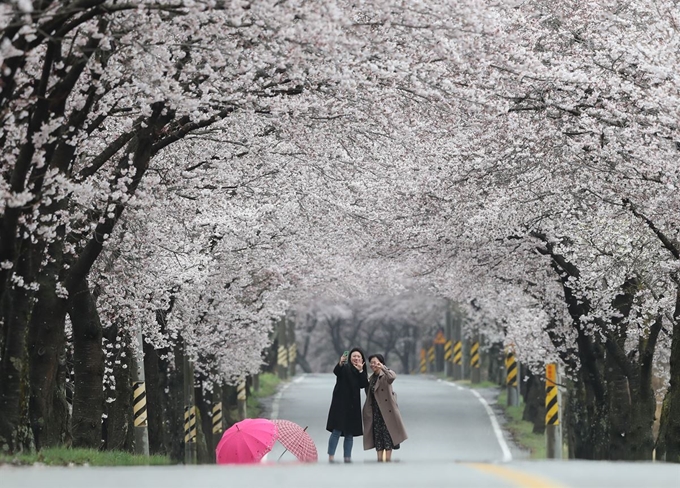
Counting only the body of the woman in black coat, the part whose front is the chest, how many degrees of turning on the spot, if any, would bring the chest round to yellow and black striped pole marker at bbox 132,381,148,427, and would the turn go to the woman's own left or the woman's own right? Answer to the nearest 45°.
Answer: approximately 135° to the woman's own right

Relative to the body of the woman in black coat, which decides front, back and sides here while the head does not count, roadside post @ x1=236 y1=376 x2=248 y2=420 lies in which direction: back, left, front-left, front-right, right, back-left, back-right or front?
back

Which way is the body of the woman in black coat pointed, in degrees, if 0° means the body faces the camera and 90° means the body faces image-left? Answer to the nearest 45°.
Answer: approximately 0°

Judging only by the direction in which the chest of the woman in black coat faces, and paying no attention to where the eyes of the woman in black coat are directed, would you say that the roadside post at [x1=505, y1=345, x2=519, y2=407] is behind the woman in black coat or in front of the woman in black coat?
behind

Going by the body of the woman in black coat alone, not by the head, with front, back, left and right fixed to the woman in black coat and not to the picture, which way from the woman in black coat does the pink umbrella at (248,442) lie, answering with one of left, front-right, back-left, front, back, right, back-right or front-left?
back-right

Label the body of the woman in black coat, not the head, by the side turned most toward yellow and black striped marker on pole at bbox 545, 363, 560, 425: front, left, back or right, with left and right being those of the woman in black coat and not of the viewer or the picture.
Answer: back

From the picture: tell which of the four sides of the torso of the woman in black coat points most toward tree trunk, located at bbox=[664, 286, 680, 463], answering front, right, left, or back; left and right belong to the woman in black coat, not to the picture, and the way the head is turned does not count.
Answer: left

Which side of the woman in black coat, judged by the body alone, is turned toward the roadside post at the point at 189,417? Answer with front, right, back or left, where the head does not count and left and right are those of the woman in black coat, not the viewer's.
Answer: back

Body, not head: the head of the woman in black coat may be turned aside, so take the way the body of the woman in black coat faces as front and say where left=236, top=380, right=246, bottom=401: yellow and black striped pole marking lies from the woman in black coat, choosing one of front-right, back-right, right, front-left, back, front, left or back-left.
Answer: back

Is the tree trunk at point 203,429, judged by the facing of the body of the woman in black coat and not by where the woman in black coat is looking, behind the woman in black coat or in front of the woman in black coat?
behind

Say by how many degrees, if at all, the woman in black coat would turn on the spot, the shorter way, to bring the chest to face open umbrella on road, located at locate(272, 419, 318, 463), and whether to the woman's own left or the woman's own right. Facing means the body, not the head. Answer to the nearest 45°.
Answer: approximately 135° to the woman's own right

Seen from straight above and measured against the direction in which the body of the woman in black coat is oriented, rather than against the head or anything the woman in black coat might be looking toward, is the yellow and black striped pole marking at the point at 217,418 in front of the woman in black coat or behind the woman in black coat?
behind

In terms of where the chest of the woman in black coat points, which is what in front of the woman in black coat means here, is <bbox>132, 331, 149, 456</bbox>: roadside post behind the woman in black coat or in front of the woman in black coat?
behind
